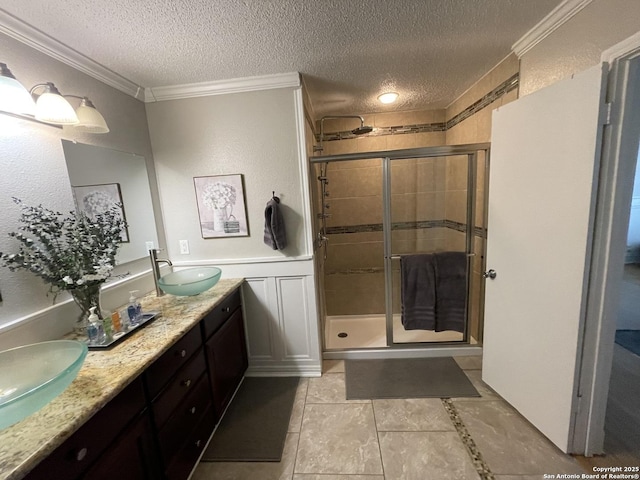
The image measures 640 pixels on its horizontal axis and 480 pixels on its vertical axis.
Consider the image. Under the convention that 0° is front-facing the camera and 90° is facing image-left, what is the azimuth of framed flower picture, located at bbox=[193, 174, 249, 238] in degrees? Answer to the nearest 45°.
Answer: approximately 0°

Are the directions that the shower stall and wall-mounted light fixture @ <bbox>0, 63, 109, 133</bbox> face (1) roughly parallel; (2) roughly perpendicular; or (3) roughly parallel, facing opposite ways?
roughly perpendicular

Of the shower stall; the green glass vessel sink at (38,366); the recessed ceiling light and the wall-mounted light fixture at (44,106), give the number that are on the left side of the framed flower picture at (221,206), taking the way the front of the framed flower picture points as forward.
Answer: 2

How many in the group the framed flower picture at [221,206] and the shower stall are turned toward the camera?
2

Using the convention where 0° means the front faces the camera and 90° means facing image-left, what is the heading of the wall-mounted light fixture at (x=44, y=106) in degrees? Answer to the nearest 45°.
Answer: approximately 315°

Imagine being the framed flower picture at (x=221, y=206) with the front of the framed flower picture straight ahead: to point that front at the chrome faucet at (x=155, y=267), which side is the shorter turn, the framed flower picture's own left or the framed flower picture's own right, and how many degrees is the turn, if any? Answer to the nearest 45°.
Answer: approximately 90° to the framed flower picture's own right

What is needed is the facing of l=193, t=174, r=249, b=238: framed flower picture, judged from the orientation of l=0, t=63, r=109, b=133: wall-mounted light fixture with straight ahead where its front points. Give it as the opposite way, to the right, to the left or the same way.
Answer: to the right

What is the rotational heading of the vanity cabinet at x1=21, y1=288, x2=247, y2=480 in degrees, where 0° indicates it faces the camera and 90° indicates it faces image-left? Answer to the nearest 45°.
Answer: approximately 315°

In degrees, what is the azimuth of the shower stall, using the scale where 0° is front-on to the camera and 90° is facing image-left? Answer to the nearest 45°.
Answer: approximately 0°
